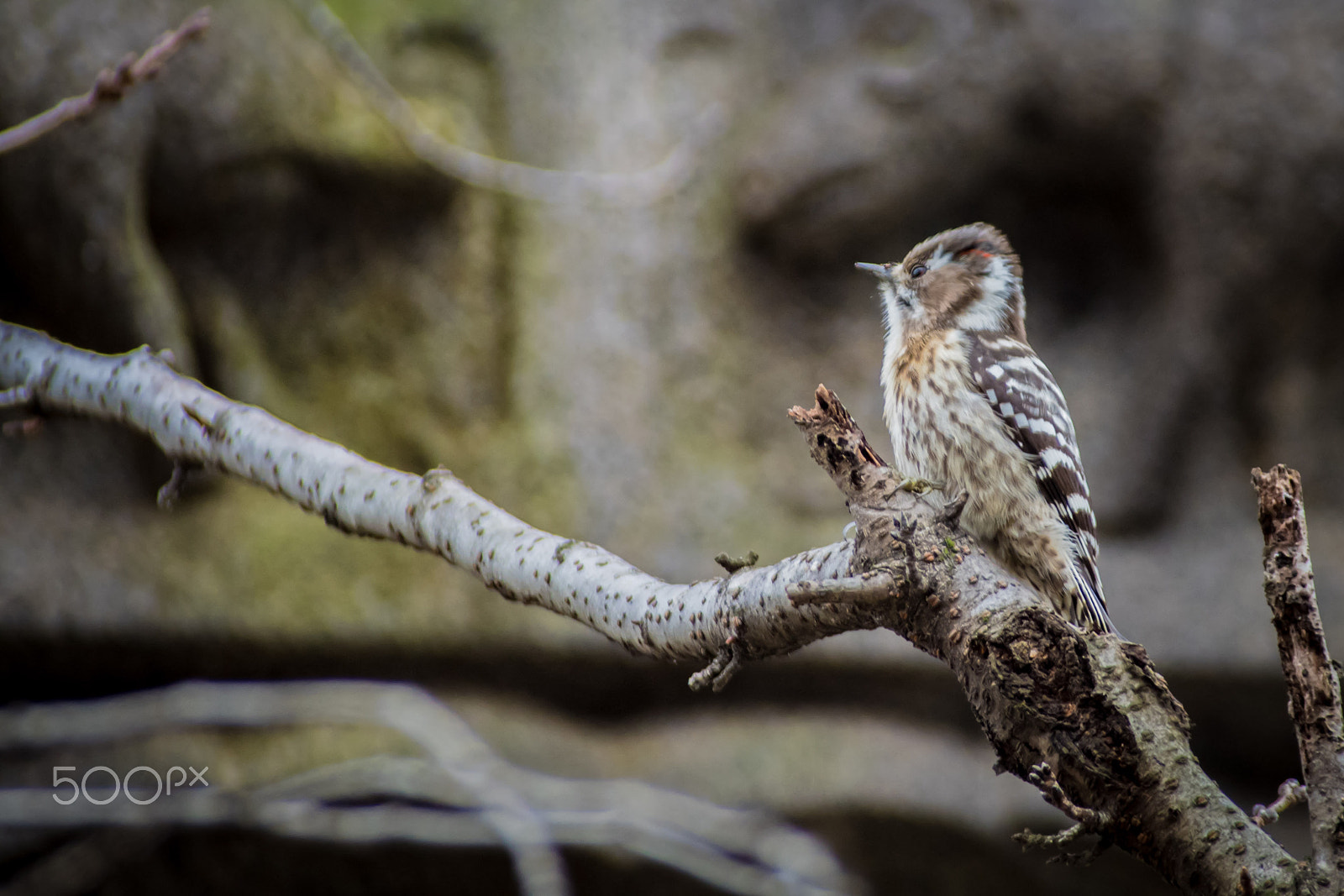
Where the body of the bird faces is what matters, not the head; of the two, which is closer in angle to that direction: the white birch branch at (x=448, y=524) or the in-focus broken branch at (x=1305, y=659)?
the white birch branch

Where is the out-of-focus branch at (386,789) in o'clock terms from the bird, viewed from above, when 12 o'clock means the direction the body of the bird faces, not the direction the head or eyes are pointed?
The out-of-focus branch is roughly at 2 o'clock from the bird.

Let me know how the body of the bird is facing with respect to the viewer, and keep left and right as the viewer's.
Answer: facing to the left of the viewer
